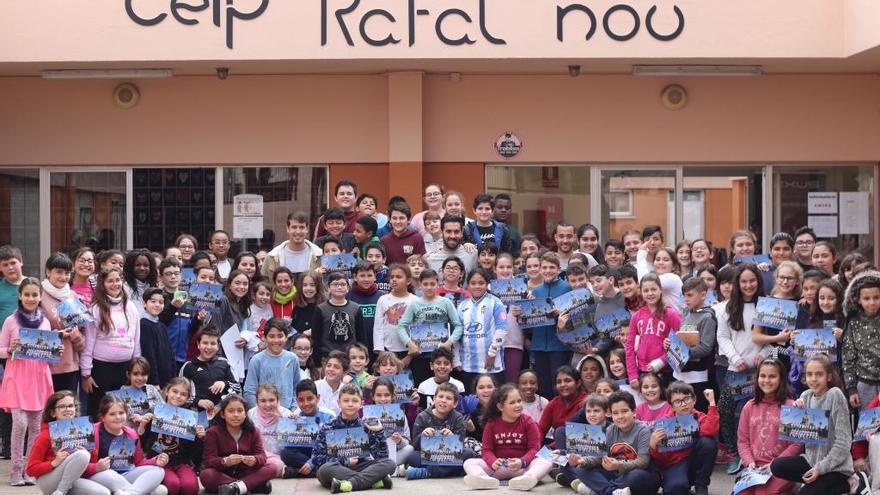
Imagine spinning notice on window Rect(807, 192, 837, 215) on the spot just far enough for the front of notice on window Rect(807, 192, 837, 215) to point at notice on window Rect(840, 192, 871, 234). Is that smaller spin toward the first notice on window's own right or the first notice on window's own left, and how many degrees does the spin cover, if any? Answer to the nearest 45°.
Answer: approximately 90° to the first notice on window's own left

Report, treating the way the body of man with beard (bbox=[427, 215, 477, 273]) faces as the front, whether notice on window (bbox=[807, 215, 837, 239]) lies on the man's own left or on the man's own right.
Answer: on the man's own left

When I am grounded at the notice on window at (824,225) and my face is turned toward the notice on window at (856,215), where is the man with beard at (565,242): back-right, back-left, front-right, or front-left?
back-right

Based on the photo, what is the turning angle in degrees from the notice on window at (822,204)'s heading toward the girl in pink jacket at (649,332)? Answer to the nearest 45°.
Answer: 0° — it already faces them

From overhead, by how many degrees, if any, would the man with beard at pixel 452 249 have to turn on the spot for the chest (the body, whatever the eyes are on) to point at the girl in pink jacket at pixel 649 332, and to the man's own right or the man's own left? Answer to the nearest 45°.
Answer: approximately 45° to the man's own left

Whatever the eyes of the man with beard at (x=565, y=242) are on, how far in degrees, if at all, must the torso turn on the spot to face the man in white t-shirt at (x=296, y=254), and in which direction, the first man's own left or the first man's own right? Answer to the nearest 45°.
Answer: approximately 90° to the first man's own right
